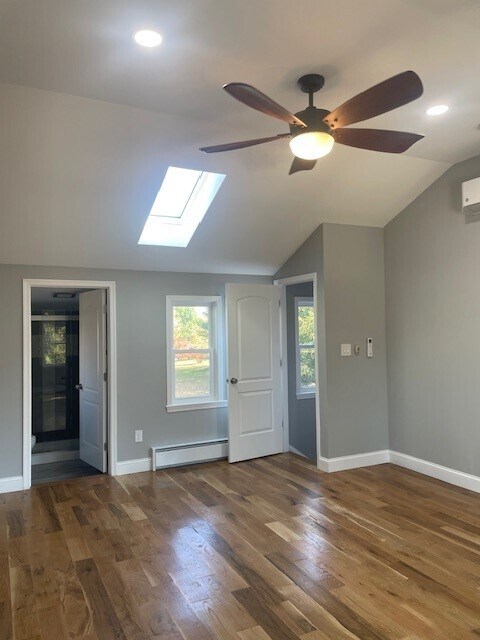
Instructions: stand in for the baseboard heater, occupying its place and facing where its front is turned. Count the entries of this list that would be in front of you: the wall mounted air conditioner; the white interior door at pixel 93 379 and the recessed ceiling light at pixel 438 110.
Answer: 2

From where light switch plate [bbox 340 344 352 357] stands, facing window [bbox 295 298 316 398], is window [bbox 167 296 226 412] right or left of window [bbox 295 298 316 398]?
left

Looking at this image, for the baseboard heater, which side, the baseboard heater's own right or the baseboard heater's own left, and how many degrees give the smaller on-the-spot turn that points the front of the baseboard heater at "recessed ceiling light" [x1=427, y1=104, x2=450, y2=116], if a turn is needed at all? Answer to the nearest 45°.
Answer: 0° — it already faces it

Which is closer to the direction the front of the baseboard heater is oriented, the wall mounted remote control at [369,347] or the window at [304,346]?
the wall mounted remote control

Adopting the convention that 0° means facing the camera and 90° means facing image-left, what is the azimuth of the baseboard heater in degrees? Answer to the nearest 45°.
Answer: approximately 315°

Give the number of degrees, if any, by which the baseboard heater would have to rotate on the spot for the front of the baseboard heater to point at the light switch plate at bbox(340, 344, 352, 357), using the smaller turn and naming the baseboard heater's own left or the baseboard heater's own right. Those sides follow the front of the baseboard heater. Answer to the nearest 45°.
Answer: approximately 45° to the baseboard heater's own left
